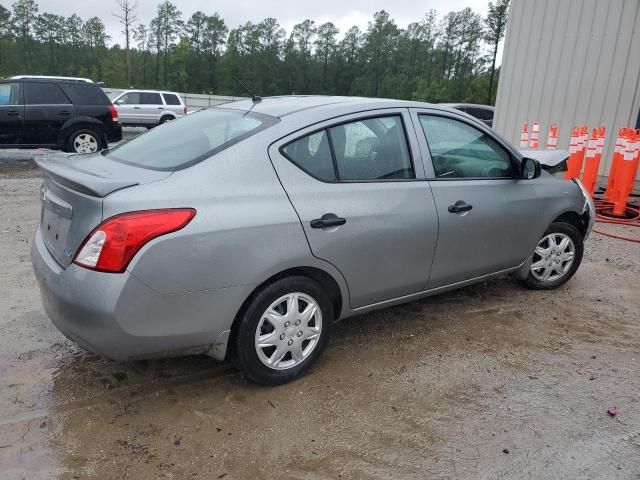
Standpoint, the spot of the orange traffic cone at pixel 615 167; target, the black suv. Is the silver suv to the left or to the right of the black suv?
right

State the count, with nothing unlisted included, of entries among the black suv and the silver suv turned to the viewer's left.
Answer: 2

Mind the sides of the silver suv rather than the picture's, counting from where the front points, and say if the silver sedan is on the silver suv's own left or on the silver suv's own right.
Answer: on the silver suv's own left

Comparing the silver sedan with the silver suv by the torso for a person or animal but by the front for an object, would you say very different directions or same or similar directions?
very different directions

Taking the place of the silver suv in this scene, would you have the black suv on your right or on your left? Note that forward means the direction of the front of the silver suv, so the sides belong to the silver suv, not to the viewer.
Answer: on your left

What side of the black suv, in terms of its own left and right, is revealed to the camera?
left

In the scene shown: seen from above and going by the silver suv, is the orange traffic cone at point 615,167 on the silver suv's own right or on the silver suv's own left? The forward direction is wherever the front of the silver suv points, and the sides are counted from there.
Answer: on the silver suv's own left

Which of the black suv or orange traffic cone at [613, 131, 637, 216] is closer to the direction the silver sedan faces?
the orange traffic cone

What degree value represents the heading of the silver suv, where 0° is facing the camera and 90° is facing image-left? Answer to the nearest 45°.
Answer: approximately 90°

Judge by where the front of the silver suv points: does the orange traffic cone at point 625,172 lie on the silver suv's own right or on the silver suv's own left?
on the silver suv's own left

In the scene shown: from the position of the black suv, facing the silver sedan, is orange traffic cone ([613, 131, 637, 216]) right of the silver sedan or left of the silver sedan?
left

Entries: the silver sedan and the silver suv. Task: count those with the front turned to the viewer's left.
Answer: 1

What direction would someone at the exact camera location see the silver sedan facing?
facing away from the viewer and to the right of the viewer

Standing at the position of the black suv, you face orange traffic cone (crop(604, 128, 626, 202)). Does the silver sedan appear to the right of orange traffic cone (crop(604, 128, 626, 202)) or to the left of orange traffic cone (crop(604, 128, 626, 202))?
right

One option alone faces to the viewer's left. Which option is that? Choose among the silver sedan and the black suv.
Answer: the black suv
